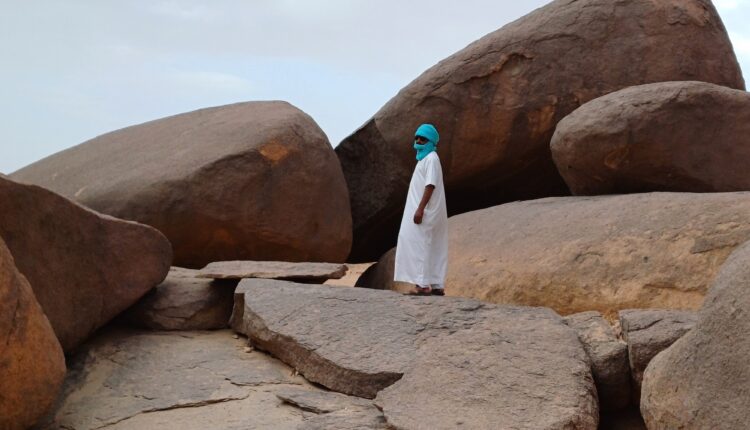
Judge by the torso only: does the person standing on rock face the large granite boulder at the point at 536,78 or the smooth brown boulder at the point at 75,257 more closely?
the smooth brown boulder

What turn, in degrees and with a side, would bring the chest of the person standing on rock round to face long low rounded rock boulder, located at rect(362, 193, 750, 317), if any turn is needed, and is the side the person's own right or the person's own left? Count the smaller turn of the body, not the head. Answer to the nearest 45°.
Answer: approximately 180°

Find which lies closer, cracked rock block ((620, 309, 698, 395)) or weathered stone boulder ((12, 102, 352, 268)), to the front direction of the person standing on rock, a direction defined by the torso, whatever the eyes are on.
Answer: the weathered stone boulder

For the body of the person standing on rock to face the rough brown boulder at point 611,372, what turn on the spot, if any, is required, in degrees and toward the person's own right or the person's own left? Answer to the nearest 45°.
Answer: approximately 90° to the person's own left

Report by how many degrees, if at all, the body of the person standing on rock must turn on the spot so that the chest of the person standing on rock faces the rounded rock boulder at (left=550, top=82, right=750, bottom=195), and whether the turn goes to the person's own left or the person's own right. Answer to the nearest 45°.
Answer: approximately 180°

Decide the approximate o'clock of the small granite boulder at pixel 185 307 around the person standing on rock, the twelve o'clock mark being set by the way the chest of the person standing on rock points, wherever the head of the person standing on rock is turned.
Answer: The small granite boulder is roughly at 11 o'clock from the person standing on rock.

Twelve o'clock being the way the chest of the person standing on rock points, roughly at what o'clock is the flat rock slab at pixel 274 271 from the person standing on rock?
The flat rock slab is roughly at 1 o'clock from the person standing on rock.

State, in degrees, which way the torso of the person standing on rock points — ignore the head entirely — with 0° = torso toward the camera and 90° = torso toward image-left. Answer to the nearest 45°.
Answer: approximately 90°

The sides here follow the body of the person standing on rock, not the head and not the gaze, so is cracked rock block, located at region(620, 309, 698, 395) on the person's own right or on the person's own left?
on the person's own left
